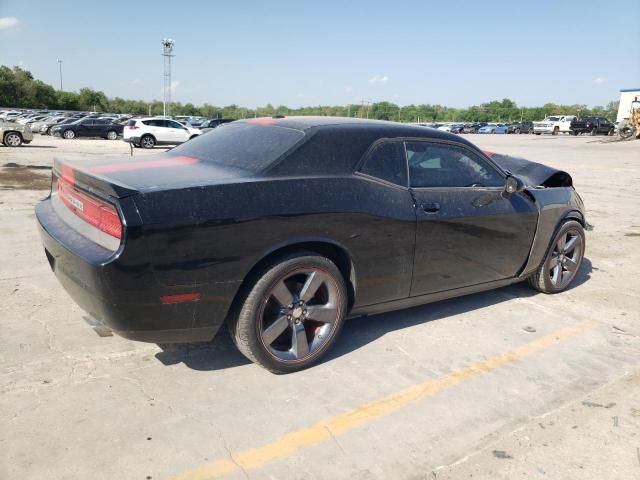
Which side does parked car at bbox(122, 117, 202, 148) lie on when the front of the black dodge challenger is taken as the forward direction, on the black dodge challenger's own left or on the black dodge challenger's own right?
on the black dodge challenger's own left

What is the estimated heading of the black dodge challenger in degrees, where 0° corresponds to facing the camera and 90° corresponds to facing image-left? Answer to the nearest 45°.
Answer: approximately 225°

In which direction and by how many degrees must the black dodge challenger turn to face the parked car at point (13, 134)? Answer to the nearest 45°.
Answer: approximately 90° to its left

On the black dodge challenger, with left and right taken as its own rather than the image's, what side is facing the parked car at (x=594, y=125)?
front

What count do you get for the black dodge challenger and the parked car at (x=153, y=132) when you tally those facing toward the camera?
0
